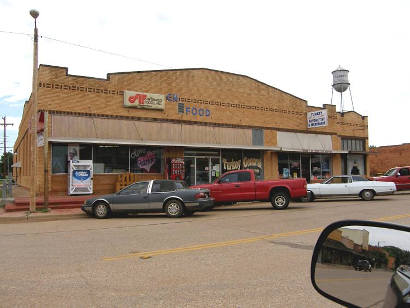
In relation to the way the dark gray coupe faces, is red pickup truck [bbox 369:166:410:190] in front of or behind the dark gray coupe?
behind

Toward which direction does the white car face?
to the viewer's left

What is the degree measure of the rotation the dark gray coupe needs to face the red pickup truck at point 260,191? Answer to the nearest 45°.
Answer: approximately 180°

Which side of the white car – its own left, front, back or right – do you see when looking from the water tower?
right

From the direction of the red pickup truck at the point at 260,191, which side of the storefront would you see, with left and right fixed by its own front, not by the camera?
front

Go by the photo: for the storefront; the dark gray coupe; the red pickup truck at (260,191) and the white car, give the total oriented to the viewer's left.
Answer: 3

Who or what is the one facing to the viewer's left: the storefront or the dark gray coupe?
the dark gray coupe

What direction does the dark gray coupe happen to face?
to the viewer's left

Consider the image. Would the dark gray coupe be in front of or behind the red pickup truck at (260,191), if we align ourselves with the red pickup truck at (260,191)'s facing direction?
in front
